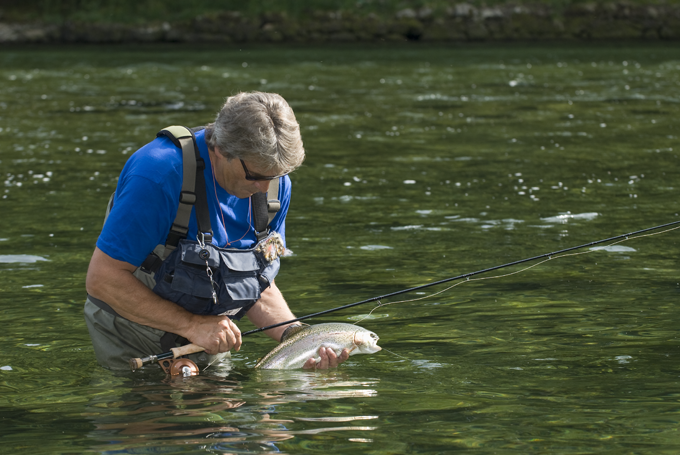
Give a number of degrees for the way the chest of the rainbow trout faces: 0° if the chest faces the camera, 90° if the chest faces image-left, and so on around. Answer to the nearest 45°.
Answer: approximately 270°

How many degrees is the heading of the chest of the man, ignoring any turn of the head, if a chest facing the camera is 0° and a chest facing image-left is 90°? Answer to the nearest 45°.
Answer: approximately 315°
